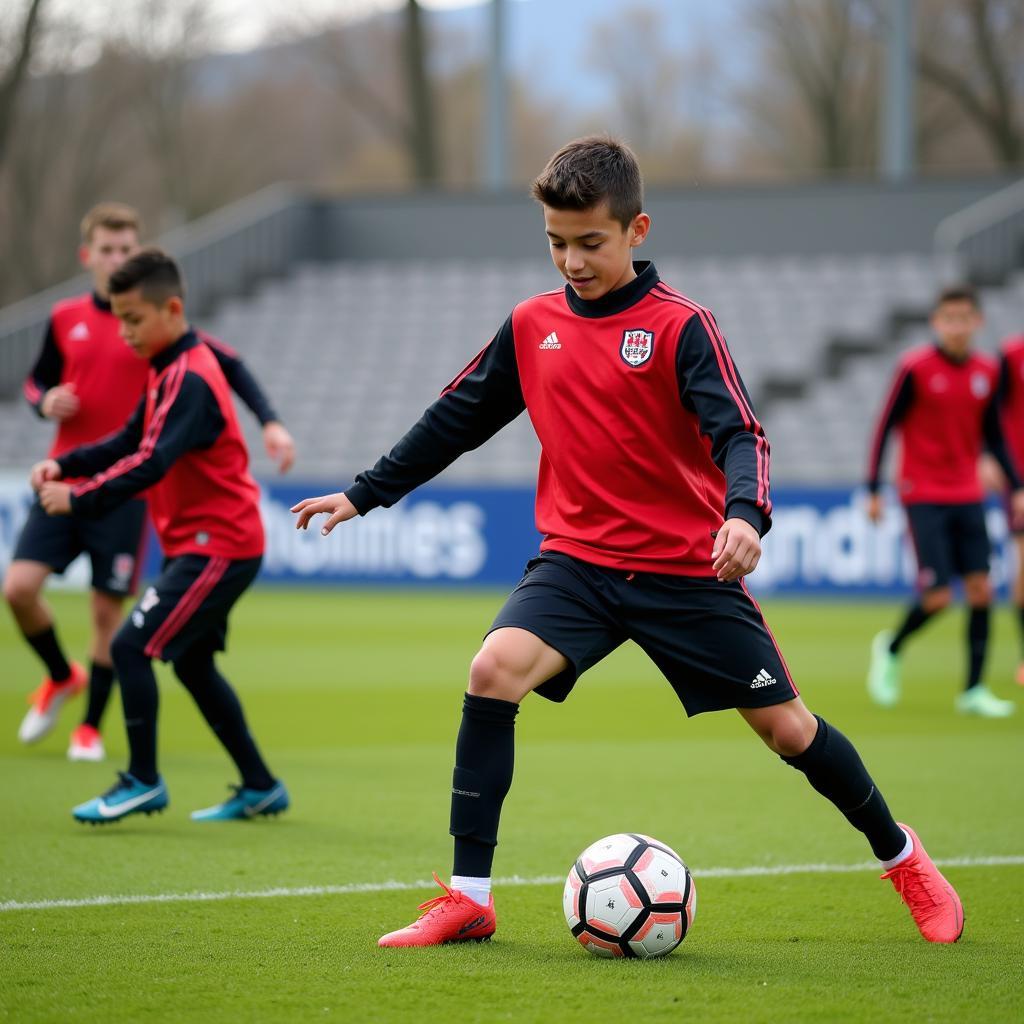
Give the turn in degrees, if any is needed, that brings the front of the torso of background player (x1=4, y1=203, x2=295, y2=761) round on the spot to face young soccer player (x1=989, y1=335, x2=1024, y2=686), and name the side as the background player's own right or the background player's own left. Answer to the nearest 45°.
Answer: approximately 90° to the background player's own left

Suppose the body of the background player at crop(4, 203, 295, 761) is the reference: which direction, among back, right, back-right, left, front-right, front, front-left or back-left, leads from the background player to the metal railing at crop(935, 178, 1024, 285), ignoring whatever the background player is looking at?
back-left

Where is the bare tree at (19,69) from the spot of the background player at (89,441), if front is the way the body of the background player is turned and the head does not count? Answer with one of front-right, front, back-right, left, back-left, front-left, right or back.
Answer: back

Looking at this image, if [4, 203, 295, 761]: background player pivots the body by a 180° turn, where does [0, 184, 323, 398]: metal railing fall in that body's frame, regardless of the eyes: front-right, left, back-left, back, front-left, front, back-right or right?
front

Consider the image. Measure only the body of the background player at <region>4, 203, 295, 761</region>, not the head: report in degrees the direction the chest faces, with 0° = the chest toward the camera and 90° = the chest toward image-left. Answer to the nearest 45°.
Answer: approximately 0°

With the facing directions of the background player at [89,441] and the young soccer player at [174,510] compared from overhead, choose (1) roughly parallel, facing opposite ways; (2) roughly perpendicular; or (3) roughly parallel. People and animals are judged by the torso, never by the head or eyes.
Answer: roughly perpendicular
